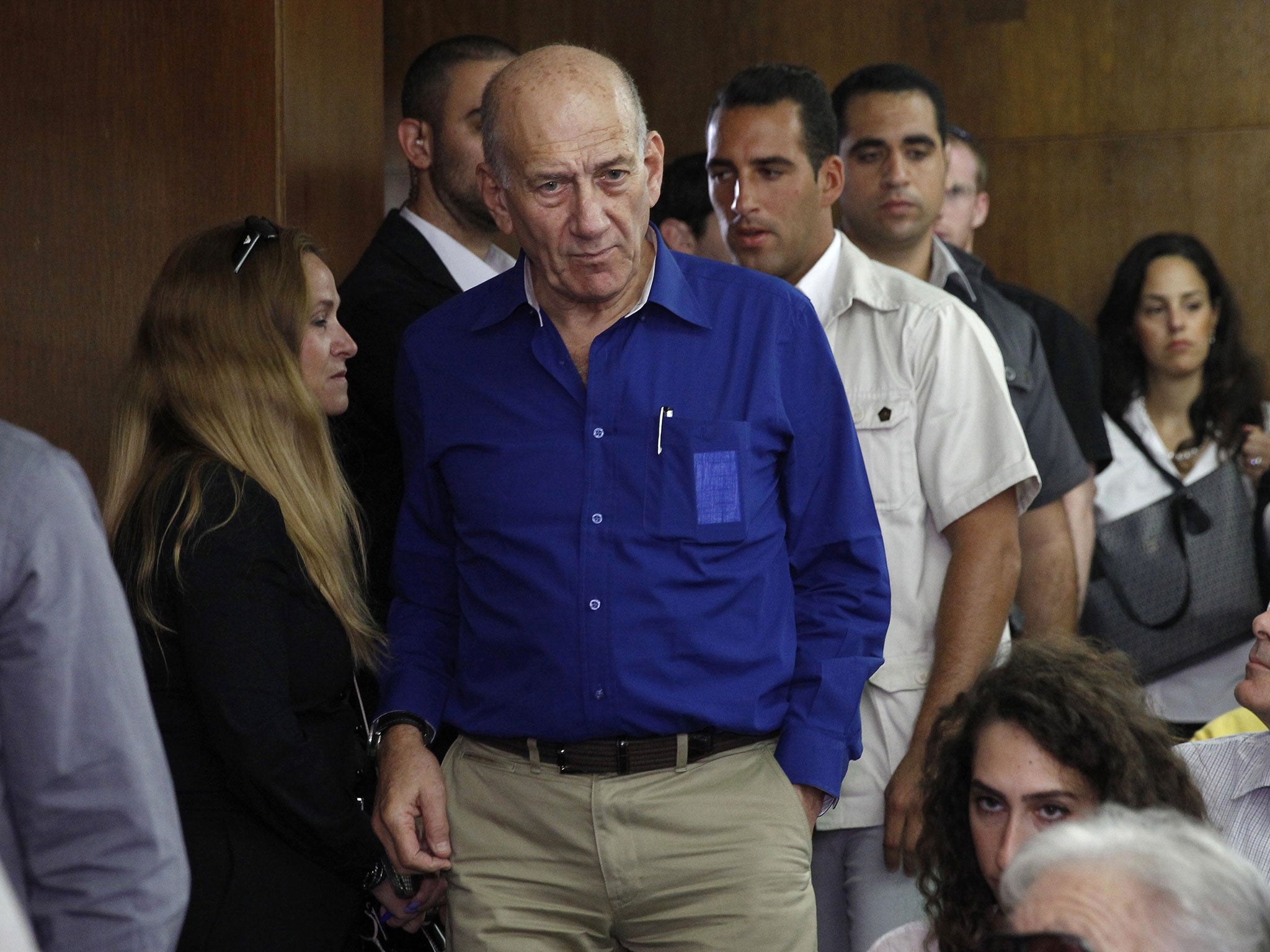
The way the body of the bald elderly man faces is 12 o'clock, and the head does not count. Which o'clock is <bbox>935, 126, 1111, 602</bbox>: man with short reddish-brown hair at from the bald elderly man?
The man with short reddish-brown hair is roughly at 7 o'clock from the bald elderly man.

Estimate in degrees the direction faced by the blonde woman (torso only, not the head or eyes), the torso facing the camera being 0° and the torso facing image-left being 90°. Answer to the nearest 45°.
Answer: approximately 270°

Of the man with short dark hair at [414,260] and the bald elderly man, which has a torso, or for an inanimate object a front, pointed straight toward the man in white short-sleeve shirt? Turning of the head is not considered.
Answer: the man with short dark hair

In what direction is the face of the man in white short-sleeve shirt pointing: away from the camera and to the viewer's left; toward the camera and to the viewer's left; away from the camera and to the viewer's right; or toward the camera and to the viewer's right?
toward the camera and to the viewer's left

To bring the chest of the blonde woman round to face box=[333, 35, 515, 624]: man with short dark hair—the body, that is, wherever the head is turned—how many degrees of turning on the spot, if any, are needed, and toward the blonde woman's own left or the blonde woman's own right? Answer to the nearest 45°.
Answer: approximately 90° to the blonde woman's own left

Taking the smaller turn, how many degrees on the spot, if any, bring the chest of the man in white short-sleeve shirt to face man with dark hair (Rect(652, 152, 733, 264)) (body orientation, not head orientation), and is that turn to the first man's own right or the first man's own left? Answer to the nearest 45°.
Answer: approximately 135° to the first man's own right

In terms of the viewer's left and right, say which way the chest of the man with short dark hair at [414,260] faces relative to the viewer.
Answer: facing the viewer and to the right of the viewer

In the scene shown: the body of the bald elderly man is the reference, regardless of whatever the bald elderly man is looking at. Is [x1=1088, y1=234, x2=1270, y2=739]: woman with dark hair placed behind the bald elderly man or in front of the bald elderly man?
behind

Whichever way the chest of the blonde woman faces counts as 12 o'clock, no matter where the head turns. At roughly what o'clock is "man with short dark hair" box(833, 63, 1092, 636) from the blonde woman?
The man with short dark hair is roughly at 11 o'clock from the blonde woman.

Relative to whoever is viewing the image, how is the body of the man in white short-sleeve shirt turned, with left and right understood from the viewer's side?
facing the viewer and to the left of the viewer

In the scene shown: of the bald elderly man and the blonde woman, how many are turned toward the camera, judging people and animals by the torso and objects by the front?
1

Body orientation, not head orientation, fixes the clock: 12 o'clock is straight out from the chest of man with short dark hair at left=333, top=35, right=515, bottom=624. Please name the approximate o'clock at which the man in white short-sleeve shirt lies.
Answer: The man in white short-sleeve shirt is roughly at 12 o'clock from the man with short dark hair.

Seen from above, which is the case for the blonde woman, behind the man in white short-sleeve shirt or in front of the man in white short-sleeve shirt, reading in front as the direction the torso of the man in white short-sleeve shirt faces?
in front

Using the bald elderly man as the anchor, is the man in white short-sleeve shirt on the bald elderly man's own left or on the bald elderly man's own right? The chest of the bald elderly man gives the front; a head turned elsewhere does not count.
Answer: on the bald elderly man's own left

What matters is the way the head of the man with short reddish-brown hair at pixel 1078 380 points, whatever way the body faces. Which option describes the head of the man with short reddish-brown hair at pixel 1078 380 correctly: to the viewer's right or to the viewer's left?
to the viewer's left

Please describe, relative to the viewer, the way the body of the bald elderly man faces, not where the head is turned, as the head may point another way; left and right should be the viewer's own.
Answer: facing the viewer

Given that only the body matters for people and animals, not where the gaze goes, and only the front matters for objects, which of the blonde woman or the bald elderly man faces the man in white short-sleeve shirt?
the blonde woman
